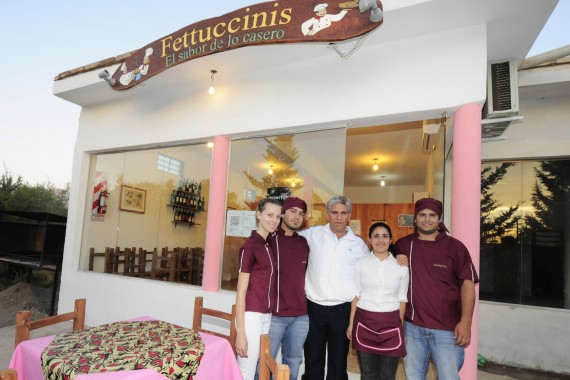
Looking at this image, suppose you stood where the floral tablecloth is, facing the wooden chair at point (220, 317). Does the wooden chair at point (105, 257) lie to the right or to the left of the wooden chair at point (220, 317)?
left

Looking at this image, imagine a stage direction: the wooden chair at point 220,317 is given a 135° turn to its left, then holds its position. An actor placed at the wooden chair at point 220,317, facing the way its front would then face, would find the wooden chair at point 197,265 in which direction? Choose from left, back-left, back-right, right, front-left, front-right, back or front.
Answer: left

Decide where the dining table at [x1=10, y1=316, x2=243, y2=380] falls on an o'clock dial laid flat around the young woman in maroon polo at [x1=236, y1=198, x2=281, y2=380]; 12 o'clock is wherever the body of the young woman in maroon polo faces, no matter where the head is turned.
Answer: The dining table is roughly at 3 o'clock from the young woman in maroon polo.

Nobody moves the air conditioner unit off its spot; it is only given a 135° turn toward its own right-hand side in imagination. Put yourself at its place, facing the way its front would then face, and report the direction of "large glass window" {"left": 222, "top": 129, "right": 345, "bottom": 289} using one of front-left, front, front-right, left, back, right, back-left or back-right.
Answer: left

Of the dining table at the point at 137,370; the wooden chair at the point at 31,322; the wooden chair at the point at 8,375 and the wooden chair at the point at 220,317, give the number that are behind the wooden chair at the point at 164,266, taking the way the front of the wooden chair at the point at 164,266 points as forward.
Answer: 4

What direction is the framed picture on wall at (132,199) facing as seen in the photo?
toward the camera

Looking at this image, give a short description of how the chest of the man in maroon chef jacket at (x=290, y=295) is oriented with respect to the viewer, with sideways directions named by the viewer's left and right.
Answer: facing the viewer

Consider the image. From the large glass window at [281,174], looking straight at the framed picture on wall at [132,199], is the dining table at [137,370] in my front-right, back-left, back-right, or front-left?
back-left

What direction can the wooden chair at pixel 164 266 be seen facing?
away from the camera

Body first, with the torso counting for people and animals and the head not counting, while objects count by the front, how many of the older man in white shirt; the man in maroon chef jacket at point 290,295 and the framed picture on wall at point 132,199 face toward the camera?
3

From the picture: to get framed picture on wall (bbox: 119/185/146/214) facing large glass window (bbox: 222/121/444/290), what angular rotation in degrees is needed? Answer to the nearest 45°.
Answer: approximately 45° to its left

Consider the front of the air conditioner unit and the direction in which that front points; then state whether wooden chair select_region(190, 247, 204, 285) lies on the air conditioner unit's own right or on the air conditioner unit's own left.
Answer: on the air conditioner unit's own right
